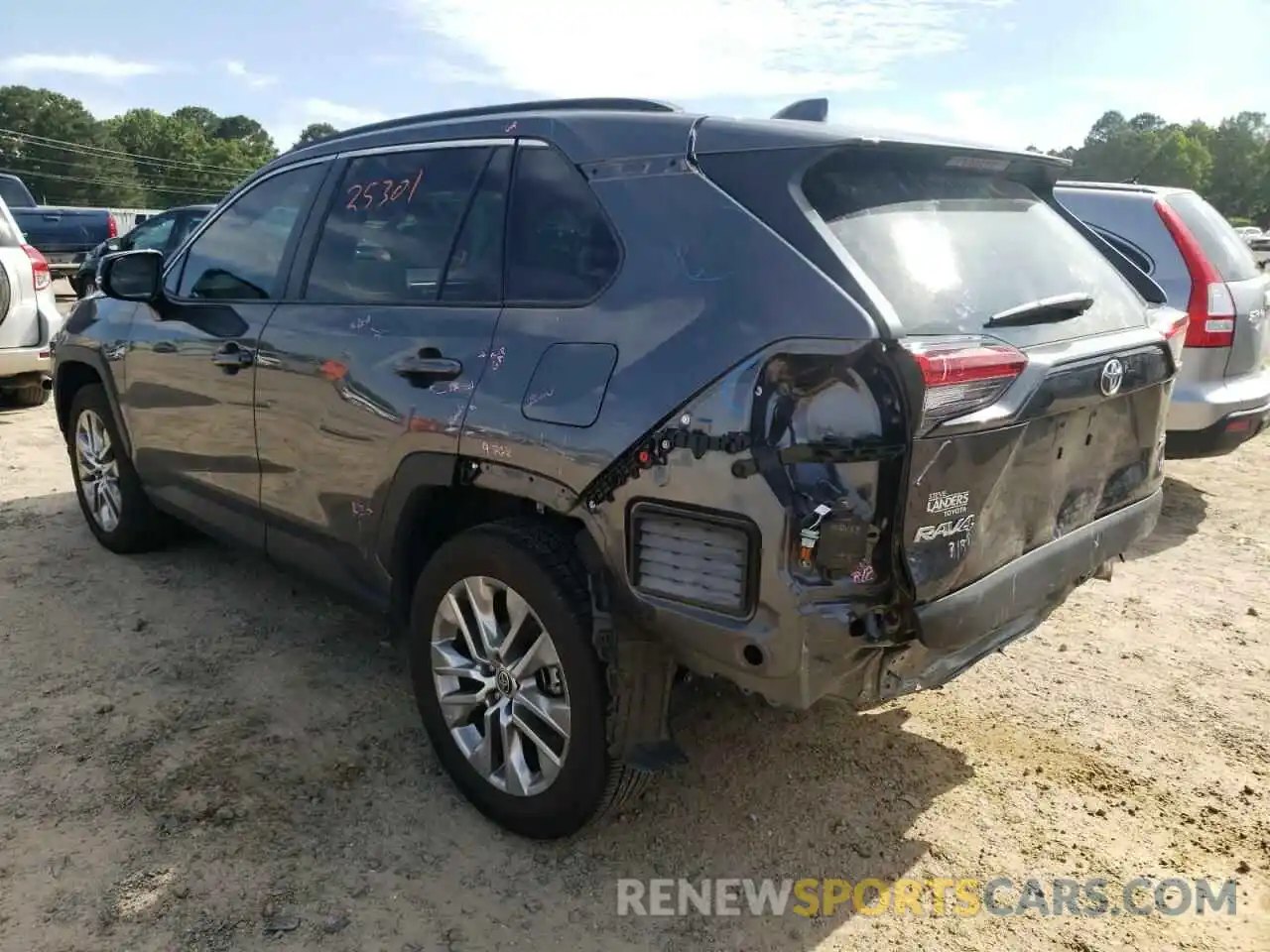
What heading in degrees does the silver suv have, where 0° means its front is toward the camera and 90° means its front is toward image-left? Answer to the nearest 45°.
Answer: approximately 135°

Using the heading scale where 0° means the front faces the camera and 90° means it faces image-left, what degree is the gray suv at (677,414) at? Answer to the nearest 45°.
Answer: approximately 135°

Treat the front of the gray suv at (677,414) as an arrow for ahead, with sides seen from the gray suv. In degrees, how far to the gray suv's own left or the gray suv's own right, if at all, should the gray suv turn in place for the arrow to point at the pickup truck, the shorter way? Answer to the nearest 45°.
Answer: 0° — it already faces it

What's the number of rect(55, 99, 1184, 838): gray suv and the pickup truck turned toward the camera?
0

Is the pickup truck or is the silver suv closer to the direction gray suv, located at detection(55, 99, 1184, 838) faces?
the pickup truck

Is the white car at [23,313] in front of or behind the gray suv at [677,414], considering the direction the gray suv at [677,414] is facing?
in front

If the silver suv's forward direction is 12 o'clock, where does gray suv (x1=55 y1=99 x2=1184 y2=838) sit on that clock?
The gray suv is roughly at 8 o'clock from the silver suv.

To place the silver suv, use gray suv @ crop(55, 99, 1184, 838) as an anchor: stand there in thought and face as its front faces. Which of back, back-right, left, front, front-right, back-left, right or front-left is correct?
right
